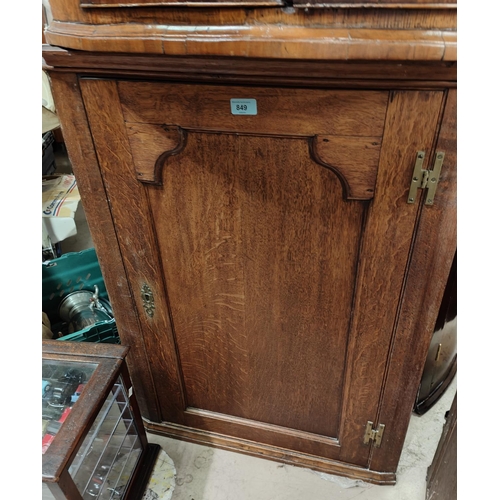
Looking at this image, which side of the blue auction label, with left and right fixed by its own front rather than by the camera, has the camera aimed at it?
front

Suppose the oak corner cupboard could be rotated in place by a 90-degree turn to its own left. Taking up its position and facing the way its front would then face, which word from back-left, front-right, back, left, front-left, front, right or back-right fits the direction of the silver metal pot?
back-left

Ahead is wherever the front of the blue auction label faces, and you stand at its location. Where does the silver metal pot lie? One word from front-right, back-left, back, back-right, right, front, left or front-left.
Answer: back-right

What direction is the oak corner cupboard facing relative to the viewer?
toward the camera
